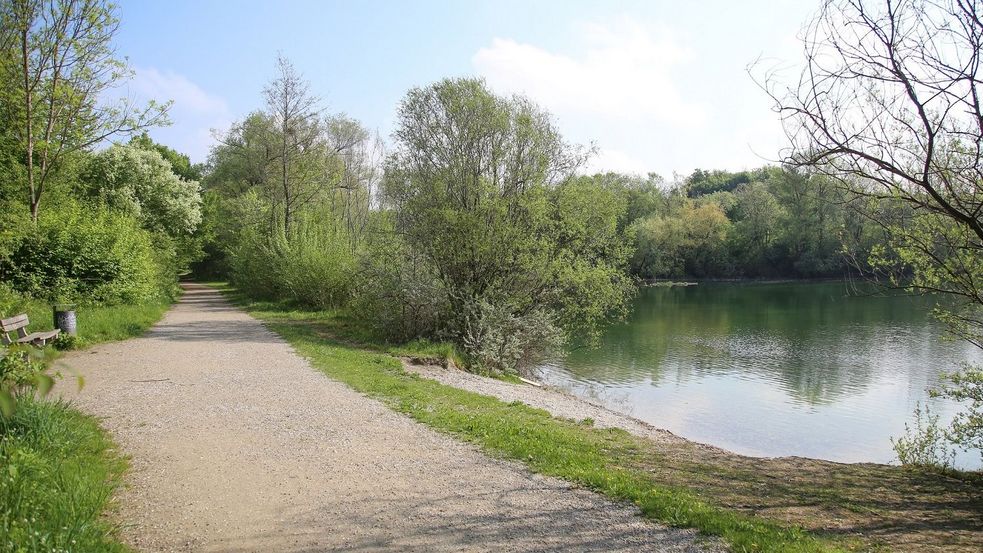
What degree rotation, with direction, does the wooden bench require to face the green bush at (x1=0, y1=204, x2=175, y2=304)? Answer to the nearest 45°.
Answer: approximately 135° to its left

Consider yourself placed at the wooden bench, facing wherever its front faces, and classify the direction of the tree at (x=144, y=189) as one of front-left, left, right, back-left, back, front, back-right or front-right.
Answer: back-left

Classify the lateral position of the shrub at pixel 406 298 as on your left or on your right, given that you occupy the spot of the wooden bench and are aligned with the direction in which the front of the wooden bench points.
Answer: on your left

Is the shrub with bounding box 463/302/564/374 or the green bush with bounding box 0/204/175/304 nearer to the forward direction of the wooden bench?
the shrub

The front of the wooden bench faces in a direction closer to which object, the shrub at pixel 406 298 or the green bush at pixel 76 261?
the shrub

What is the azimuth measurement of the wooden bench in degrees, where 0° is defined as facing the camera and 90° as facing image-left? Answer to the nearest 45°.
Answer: approximately 315°

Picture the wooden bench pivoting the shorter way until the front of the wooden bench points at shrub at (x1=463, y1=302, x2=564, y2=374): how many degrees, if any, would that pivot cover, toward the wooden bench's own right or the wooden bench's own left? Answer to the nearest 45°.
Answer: approximately 45° to the wooden bench's own left
